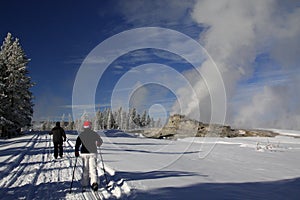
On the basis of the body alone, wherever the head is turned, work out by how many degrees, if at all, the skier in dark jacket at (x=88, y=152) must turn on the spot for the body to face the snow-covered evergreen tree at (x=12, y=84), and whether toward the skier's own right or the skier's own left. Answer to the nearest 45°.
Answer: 0° — they already face it

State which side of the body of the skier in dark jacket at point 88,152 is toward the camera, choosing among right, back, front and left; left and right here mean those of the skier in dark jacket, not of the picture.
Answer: back
